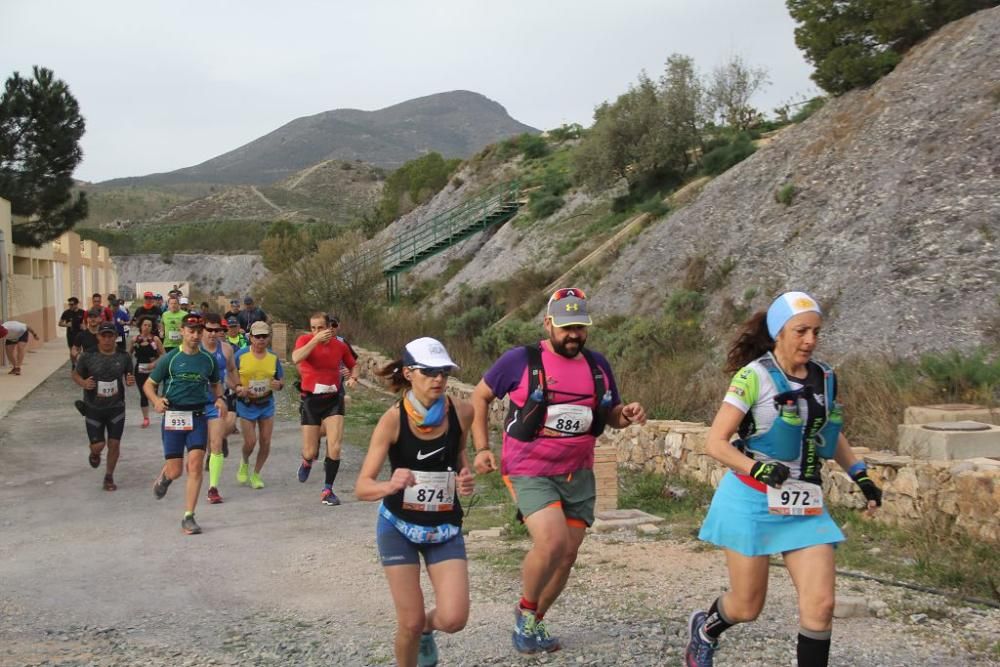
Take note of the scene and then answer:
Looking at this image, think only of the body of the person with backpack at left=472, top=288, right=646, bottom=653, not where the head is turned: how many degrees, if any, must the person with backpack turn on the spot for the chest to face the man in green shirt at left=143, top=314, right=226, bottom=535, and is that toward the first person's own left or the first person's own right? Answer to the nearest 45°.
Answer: approximately 180°

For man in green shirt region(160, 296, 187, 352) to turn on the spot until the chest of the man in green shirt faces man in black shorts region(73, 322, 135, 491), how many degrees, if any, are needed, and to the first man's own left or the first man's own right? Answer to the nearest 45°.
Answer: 0° — they already face them

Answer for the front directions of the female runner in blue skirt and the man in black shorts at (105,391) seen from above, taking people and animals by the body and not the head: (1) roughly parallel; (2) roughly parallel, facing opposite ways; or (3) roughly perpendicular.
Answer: roughly parallel

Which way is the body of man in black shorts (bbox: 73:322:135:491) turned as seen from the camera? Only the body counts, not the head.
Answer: toward the camera

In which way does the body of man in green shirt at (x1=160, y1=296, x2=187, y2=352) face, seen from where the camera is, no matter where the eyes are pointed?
toward the camera

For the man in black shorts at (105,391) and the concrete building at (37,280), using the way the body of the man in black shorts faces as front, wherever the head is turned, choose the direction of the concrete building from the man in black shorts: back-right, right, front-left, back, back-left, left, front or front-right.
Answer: back

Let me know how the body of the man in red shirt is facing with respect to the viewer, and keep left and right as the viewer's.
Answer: facing the viewer

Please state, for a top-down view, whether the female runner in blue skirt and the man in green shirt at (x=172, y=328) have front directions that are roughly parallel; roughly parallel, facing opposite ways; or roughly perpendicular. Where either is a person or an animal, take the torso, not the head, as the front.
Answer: roughly parallel

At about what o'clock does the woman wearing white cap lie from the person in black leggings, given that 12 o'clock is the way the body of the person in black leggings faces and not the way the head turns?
The woman wearing white cap is roughly at 12 o'clock from the person in black leggings.

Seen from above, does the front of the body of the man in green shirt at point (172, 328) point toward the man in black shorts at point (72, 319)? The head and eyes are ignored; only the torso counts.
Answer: no

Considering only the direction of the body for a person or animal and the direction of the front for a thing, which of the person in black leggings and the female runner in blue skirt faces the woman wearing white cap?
the person in black leggings

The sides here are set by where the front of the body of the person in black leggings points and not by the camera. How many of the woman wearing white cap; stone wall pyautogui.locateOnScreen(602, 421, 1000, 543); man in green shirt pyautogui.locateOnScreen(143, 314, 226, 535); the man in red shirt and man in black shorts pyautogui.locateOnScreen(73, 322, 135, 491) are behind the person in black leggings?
0

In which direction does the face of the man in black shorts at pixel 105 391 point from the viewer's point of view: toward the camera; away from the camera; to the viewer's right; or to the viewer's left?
toward the camera

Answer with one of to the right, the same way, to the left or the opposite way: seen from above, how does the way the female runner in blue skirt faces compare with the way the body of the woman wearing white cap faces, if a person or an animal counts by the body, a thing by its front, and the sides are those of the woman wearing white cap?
the same way

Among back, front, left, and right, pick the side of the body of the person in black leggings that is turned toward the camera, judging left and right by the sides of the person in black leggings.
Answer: front

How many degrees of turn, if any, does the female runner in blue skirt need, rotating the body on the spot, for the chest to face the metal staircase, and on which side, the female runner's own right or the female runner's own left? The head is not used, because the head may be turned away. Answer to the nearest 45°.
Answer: approximately 135° to the female runner's own left

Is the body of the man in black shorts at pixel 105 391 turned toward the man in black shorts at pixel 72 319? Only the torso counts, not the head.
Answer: no

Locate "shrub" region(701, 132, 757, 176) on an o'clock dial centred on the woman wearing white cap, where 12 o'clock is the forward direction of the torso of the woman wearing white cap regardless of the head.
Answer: The shrub is roughly at 8 o'clock from the woman wearing white cap.

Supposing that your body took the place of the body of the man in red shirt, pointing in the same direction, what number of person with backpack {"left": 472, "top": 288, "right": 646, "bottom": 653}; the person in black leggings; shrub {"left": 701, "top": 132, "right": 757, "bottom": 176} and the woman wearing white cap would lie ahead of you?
2

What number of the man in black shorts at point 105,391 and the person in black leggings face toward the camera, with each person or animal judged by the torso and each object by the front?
2

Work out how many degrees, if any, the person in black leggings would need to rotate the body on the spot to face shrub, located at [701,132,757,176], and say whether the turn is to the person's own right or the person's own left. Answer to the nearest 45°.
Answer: approximately 135° to the person's own left
